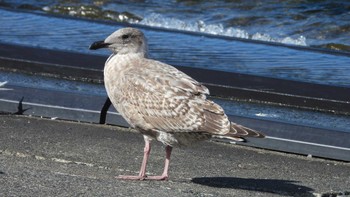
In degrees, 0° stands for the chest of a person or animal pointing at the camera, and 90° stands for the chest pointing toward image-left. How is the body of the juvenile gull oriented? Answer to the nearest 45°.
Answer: approximately 90°
